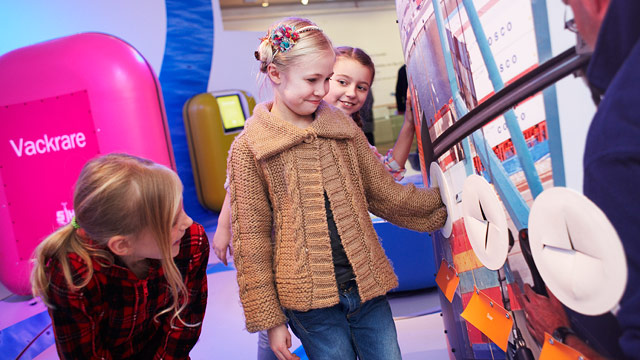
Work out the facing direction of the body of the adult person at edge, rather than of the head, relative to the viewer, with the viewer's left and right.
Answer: facing to the left of the viewer

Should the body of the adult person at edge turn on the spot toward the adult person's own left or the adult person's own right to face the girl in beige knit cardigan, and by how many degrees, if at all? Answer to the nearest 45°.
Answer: approximately 45° to the adult person's own right

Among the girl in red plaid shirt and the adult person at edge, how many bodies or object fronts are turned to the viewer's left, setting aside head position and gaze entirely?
1

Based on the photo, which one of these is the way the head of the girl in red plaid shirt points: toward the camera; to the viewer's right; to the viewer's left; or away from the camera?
to the viewer's right

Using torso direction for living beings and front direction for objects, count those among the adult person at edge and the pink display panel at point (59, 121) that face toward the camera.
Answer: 1

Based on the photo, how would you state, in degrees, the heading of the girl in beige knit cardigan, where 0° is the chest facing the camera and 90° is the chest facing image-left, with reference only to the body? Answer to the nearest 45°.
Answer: approximately 315°

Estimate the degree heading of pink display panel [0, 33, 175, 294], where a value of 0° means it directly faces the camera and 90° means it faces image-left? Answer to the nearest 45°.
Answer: approximately 0°
